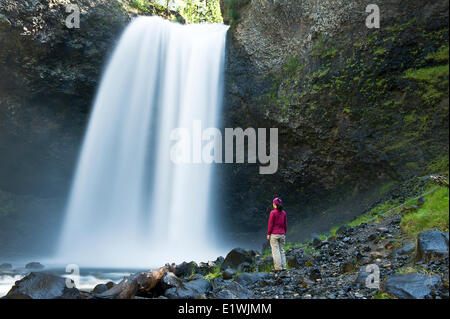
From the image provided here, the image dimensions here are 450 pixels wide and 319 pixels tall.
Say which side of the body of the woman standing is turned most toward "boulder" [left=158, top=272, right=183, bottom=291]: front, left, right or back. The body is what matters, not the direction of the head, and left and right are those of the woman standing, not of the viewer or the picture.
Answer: left

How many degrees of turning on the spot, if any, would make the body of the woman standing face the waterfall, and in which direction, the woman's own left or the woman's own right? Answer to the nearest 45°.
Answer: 0° — they already face it

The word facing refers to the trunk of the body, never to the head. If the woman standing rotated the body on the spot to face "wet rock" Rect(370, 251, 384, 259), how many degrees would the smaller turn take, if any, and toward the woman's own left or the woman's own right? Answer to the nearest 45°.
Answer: approximately 90° to the woman's own right

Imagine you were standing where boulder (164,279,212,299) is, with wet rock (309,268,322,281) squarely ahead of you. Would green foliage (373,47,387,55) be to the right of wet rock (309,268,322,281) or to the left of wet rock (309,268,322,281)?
left

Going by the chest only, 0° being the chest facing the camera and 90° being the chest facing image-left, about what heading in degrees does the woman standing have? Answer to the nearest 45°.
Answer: approximately 135°

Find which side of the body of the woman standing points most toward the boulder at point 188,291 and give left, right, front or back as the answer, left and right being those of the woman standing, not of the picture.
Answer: left

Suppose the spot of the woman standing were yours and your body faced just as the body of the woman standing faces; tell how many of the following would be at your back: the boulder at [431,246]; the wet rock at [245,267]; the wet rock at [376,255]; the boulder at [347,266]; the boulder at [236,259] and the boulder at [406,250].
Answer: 4

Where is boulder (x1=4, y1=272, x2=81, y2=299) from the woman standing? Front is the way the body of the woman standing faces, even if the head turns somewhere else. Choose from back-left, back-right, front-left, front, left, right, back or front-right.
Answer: left

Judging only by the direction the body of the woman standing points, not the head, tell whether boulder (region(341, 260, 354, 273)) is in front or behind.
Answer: behind

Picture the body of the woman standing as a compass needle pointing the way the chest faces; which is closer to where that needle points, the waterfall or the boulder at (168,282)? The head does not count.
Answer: the waterfall

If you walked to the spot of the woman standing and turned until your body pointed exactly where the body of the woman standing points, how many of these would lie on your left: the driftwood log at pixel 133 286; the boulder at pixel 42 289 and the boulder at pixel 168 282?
3

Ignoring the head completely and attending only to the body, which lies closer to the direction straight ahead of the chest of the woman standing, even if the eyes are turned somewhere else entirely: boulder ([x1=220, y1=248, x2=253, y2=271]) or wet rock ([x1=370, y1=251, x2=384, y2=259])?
the boulder
